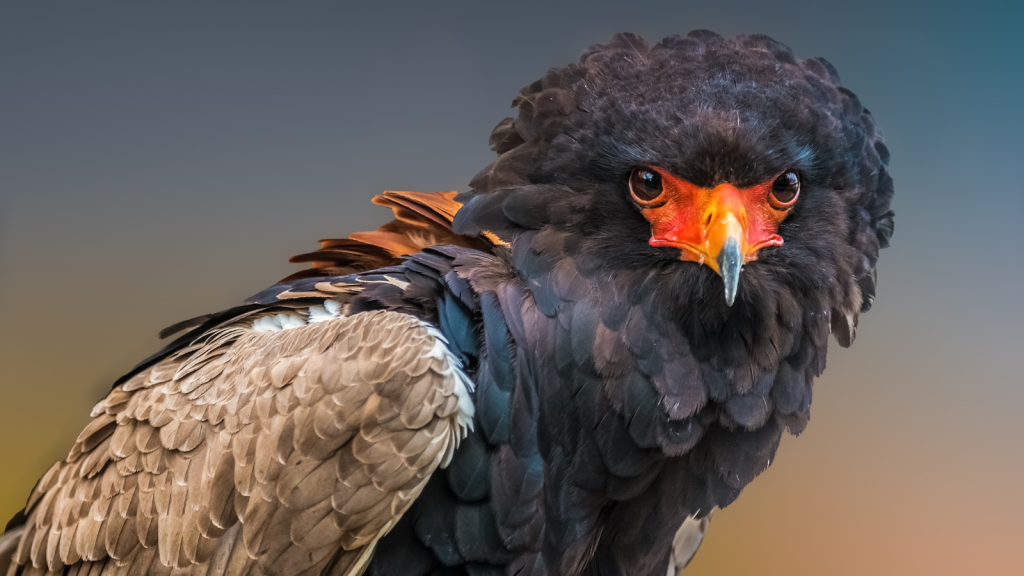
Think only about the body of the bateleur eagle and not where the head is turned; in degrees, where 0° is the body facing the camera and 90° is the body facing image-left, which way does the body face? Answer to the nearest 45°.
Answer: approximately 315°
